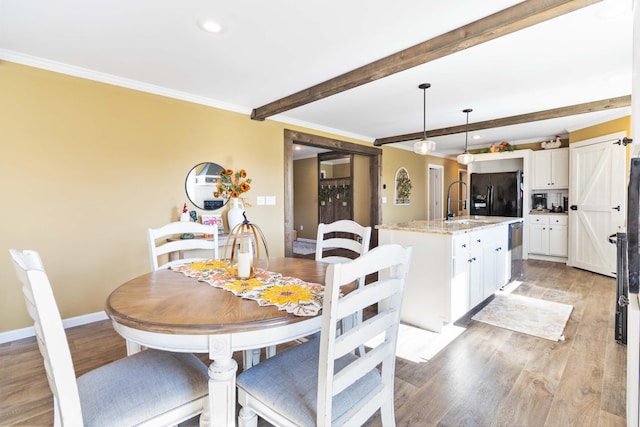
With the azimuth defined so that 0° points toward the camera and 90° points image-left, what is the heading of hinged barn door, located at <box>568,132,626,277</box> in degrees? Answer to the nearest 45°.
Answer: approximately 45°

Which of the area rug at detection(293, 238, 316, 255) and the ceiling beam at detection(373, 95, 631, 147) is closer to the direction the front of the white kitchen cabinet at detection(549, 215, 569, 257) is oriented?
the ceiling beam

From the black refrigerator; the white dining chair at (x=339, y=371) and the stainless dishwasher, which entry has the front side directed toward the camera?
the black refrigerator

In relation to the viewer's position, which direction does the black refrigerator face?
facing the viewer

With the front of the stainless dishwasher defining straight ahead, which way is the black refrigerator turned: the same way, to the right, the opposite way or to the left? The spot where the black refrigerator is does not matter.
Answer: to the right

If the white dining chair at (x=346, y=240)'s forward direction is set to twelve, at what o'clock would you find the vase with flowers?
The vase with flowers is roughly at 3 o'clock from the white dining chair.

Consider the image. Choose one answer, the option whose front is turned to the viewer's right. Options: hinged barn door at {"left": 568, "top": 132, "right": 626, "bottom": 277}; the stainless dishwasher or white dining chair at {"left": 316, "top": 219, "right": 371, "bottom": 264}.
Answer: the stainless dishwasher

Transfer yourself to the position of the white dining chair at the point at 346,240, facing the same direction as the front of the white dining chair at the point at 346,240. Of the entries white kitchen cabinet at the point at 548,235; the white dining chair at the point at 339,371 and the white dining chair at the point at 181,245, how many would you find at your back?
1

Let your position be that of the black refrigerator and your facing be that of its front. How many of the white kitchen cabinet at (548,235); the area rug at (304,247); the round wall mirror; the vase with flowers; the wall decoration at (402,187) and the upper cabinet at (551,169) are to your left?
2

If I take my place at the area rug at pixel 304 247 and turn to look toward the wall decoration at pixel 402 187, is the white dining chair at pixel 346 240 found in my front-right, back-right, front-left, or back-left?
front-right

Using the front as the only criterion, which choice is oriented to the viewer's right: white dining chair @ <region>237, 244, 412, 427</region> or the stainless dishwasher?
the stainless dishwasher

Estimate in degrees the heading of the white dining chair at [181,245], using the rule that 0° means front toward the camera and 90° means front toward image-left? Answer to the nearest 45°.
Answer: approximately 315°

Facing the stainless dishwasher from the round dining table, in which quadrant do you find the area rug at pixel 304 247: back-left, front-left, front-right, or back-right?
front-left

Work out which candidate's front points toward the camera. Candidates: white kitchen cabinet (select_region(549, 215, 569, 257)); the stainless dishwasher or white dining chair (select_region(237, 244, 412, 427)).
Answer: the white kitchen cabinet

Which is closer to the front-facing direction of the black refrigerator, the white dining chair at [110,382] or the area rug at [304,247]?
the white dining chair

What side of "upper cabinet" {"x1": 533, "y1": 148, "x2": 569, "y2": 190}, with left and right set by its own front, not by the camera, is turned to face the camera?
front

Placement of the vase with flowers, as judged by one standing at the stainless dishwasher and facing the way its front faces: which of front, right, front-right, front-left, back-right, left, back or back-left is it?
back-right

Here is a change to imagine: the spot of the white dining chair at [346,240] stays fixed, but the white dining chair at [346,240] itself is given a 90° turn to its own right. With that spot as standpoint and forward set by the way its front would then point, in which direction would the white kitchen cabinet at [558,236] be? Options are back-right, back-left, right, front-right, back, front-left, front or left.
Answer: right

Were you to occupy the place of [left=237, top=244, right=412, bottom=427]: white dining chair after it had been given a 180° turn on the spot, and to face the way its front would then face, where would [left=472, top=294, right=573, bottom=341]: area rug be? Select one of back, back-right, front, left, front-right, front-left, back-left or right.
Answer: left

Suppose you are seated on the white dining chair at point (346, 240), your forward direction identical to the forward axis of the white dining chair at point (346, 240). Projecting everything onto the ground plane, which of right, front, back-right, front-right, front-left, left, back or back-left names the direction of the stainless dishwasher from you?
back
